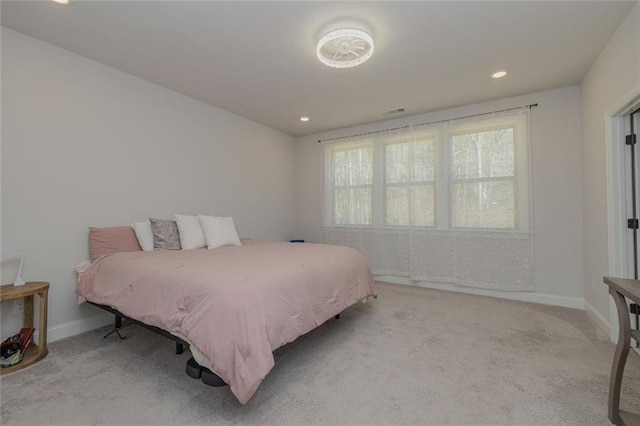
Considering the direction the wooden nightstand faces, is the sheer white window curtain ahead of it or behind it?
ahead

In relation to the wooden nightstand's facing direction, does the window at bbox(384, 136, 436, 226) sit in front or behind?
in front

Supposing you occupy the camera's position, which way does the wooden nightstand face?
facing the viewer and to the right of the viewer

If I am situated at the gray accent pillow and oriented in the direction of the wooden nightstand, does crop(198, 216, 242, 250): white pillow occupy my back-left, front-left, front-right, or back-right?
back-left

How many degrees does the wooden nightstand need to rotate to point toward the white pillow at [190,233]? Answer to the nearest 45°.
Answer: approximately 45° to its left

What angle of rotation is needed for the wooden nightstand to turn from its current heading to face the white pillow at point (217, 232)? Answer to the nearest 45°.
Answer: approximately 45° to its left

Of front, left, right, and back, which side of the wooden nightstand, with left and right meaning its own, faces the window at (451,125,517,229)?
front
